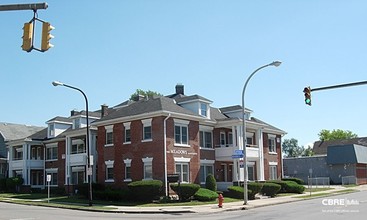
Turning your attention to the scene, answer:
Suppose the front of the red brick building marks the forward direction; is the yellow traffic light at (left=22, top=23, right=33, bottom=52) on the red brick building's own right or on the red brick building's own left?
on the red brick building's own right

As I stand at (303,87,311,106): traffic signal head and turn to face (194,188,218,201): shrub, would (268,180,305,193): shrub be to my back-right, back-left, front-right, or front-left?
front-right

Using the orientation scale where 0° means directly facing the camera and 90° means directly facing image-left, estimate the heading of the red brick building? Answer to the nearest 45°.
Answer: approximately 315°

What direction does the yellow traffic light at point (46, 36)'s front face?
to the viewer's right

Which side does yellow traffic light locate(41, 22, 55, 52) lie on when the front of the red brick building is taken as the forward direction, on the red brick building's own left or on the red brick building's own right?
on the red brick building's own right

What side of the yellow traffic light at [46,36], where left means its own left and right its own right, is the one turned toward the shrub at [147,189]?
left
